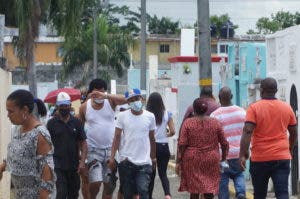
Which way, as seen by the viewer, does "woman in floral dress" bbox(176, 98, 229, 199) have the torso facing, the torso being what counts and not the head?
away from the camera

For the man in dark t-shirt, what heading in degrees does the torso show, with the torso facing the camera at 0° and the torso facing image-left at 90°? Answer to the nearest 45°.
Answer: approximately 0°

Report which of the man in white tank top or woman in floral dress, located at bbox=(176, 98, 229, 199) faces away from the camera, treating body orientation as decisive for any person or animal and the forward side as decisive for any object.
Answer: the woman in floral dress

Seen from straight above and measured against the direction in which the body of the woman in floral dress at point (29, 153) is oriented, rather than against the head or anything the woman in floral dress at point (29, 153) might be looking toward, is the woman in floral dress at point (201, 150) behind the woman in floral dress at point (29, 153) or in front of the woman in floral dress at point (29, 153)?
behind

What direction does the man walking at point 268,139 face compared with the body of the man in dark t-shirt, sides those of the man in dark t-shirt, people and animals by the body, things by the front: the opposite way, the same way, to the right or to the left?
the opposite way

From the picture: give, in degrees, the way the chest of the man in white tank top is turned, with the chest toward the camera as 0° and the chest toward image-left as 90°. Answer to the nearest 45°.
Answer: approximately 0°

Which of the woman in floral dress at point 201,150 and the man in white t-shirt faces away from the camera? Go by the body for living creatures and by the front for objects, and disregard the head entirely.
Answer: the woman in floral dress

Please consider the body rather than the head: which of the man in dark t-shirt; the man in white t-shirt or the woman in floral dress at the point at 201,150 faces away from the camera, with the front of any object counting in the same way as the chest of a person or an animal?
the woman in floral dress

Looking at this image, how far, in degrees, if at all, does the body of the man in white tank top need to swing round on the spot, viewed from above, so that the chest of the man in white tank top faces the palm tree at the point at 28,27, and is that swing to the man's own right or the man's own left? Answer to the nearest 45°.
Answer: approximately 180°

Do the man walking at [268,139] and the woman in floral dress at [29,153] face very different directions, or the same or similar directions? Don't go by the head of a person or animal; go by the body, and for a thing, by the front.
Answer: very different directions

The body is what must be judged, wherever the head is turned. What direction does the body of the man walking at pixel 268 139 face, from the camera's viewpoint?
away from the camera
